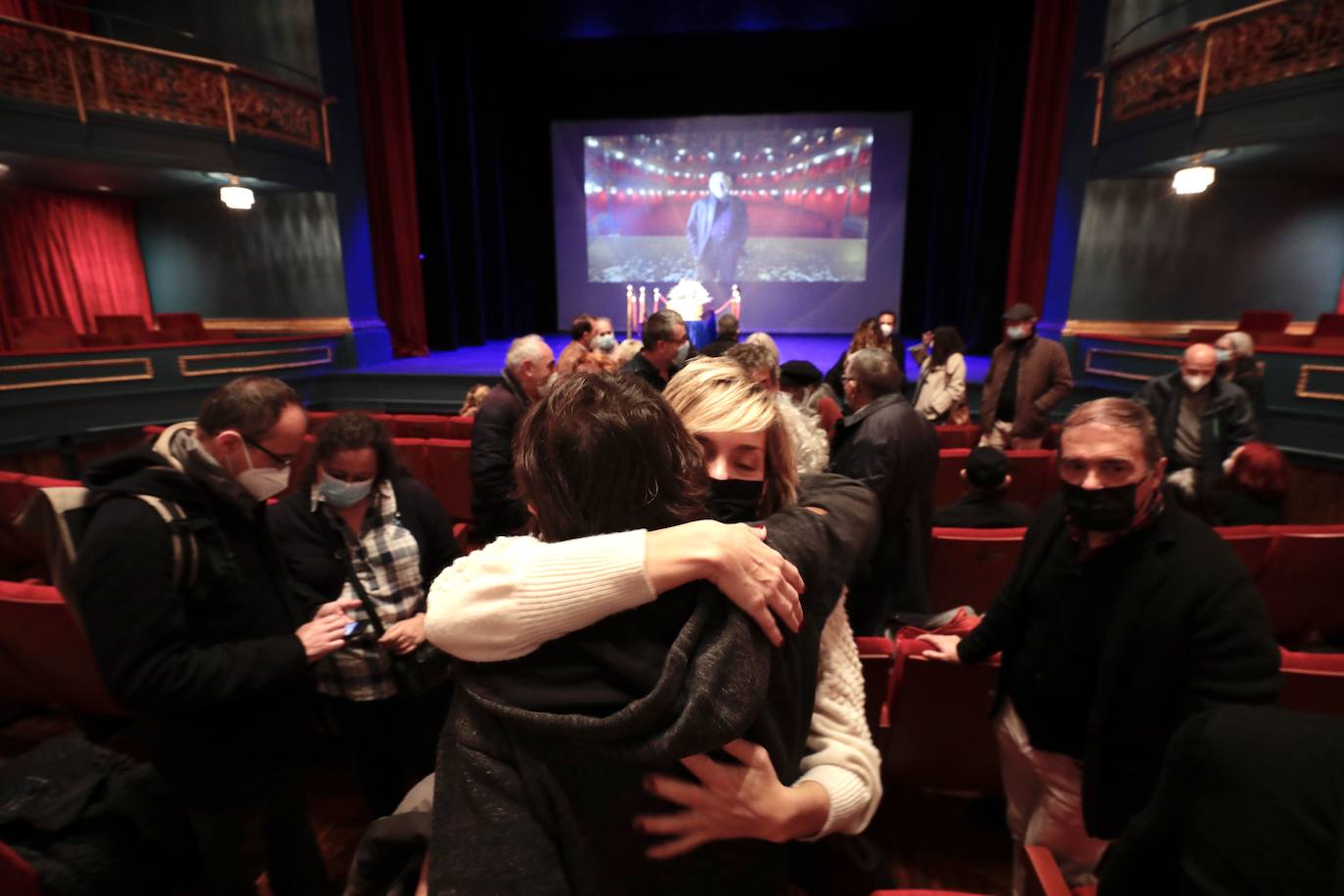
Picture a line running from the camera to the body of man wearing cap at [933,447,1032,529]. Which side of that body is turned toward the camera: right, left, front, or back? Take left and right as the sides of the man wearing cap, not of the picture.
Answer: back

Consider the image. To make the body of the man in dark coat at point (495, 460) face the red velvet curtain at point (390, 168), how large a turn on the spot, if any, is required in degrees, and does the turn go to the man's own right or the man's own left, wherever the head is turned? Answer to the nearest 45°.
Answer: approximately 90° to the man's own left

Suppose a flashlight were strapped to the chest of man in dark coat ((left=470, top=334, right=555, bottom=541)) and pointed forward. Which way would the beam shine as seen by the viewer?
to the viewer's right

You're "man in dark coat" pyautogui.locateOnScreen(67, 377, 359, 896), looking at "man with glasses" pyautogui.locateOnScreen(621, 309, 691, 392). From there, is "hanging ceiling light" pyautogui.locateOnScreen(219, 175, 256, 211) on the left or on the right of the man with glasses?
left

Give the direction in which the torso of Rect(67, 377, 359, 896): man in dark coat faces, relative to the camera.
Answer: to the viewer's right

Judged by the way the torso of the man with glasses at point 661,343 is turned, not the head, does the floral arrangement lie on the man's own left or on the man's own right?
on the man's own left

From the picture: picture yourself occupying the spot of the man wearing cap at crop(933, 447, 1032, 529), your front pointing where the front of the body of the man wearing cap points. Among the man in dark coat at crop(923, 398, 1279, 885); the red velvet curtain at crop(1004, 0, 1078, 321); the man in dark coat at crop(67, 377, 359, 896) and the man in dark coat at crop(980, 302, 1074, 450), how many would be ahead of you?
2

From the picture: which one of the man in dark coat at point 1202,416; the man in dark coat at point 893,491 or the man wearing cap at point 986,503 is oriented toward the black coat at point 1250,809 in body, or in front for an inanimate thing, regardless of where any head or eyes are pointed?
the man in dark coat at point 1202,416

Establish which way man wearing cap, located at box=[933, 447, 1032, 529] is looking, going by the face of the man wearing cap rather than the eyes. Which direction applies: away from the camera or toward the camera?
away from the camera

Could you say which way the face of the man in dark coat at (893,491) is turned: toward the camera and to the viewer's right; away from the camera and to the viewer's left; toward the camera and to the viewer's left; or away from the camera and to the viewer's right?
away from the camera and to the viewer's left
